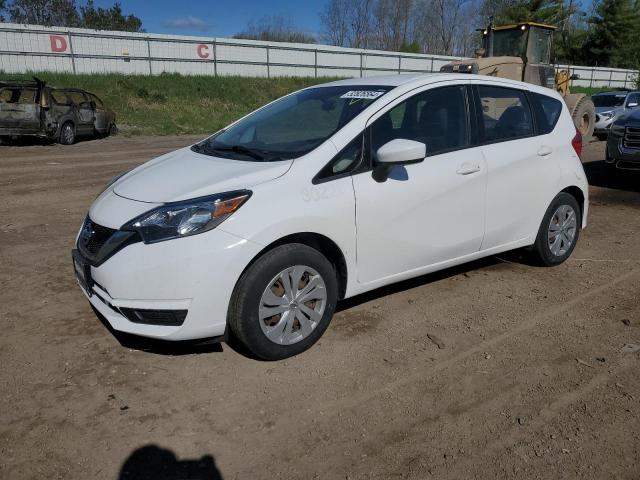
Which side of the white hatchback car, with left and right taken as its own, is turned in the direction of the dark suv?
back

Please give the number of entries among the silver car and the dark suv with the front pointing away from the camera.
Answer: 0

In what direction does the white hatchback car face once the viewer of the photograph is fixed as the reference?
facing the viewer and to the left of the viewer

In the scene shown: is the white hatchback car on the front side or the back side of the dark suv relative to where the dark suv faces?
on the front side

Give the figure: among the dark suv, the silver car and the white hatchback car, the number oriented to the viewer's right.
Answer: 0

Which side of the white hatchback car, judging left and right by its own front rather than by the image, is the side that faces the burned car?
right

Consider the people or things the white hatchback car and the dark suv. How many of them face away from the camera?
0

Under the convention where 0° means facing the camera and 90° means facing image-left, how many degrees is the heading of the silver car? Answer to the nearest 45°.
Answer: approximately 45°

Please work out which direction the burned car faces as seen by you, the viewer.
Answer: facing away from the viewer and to the right of the viewer
